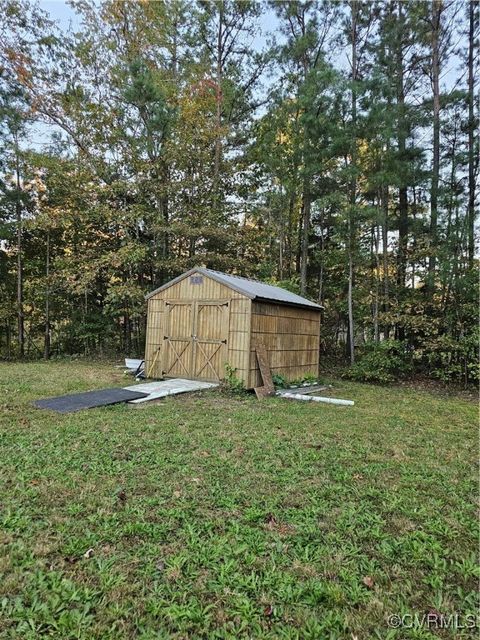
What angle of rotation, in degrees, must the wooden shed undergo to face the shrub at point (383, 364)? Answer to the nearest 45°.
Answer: approximately 135° to its left

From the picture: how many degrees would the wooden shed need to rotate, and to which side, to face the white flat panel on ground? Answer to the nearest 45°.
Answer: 0° — it already faces it

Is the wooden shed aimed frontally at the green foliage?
no

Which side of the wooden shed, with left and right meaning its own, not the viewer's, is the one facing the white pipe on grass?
left

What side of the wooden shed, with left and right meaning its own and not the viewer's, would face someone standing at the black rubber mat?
front
